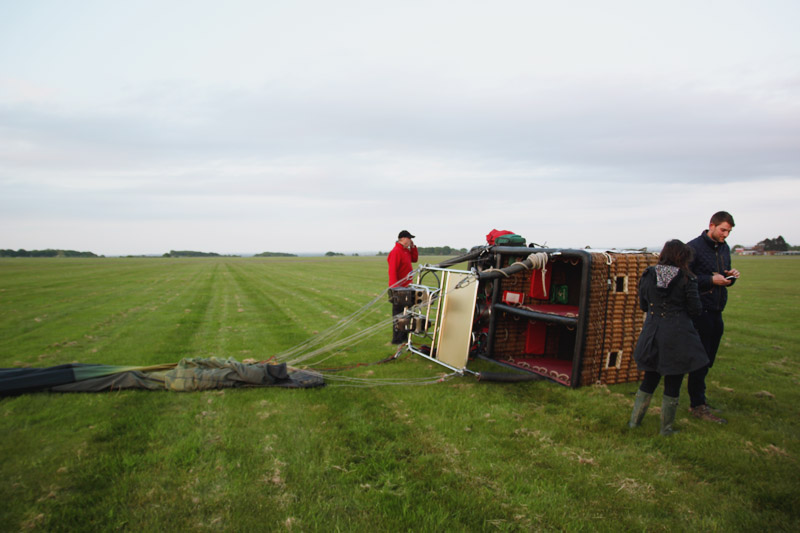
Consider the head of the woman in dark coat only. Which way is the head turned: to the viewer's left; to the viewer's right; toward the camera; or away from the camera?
away from the camera

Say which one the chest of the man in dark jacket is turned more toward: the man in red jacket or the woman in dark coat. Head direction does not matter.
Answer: the woman in dark coat

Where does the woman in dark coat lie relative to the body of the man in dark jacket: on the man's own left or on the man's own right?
on the man's own right

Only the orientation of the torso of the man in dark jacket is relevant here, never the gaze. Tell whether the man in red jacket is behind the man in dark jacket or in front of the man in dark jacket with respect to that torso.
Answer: behind
